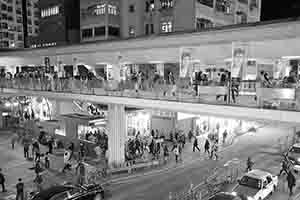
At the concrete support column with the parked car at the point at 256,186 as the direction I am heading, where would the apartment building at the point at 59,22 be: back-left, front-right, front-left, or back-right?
back-left

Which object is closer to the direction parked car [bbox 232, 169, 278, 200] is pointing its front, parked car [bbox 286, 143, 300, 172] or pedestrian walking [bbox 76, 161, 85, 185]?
the pedestrian walking

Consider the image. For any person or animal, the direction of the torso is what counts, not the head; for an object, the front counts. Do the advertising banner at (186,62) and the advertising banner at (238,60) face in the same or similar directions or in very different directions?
same or similar directions

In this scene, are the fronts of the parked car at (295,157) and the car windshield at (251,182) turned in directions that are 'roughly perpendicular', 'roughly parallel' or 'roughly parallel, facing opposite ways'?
roughly parallel

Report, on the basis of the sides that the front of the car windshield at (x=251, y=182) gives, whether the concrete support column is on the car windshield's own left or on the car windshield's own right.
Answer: on the car windshield's own right

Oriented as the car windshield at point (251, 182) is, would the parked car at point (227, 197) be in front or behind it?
in front

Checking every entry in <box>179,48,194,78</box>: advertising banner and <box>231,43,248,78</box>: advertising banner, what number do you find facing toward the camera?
2

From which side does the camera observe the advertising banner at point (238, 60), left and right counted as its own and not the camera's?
front

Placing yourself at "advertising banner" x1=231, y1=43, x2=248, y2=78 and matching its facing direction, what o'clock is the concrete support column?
The concrete support column is roughly at 4 o'clock from the advertising banner.

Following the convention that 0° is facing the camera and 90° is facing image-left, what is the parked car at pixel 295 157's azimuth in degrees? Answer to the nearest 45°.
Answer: approximately 45°

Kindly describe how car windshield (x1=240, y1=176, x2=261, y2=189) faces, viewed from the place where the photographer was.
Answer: facing the viewer and to the left of the viewer

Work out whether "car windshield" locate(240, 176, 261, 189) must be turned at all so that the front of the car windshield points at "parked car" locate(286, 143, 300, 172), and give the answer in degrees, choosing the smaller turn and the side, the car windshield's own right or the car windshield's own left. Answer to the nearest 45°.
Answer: approximately 180°
